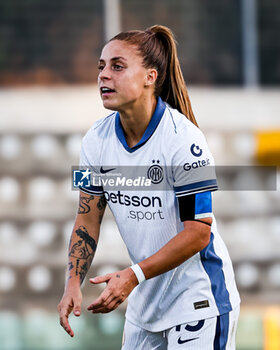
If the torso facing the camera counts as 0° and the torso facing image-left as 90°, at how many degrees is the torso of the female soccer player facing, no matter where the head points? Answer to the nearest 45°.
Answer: approximately 45°
